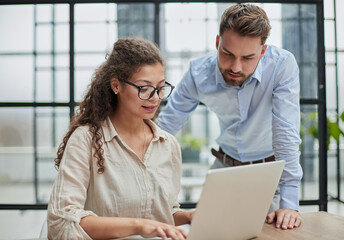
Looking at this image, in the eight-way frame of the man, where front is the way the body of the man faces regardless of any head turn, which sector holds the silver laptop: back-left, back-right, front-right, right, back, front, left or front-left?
front

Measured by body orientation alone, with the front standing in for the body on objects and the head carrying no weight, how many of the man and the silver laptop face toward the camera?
1

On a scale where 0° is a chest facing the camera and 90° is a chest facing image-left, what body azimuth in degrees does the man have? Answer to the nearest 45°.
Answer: approximately 0°

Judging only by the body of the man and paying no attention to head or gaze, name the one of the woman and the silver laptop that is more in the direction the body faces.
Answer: the silver laptop

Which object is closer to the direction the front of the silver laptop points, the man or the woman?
the woman

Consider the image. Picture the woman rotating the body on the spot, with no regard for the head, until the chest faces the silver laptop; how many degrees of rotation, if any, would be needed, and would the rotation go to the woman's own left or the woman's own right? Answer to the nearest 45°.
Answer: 0° — they already face it

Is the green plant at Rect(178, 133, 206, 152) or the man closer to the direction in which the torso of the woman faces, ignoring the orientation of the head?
the man

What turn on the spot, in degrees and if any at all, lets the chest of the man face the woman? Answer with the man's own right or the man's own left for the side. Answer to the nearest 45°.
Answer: approximately 45° to the man's own right

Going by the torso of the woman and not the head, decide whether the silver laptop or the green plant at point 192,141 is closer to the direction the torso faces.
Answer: the silver laptop

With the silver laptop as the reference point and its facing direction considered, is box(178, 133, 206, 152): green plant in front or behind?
in front

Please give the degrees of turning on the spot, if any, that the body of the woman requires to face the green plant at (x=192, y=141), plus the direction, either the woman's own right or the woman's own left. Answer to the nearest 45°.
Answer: approximately 135° to the woman's own left

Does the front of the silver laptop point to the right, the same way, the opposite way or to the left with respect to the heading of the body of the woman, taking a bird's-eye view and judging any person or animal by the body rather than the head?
the opposite way

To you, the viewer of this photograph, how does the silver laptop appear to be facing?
facing away from the viewer and to the left of the viewer

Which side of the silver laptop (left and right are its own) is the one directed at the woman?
front
